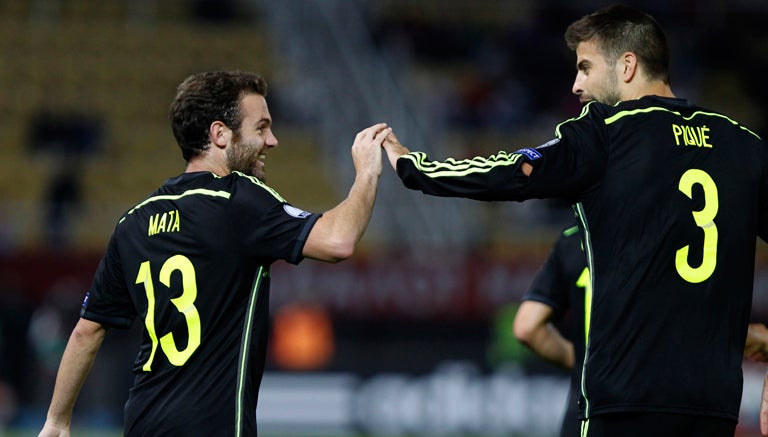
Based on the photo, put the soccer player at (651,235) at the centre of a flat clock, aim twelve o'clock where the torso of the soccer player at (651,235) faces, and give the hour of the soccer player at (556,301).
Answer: the soccer player at (556,301) is roughly at 1 o'clock from the soccer player at (651,235).

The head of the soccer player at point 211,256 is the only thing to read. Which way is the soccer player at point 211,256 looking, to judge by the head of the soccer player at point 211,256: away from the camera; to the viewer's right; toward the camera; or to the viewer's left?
to the viewer's right

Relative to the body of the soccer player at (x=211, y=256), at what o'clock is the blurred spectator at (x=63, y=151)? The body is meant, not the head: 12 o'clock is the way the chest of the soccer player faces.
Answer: The blurred spectator is roughly at 10 o'clock from the soccer player.

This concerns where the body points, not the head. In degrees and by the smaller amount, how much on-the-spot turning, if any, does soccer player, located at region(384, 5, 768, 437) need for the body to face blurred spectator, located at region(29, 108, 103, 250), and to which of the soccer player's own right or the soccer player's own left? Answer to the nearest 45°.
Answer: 0° — they already face them

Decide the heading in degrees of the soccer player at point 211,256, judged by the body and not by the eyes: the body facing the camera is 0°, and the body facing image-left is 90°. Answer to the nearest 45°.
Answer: approximately 225°

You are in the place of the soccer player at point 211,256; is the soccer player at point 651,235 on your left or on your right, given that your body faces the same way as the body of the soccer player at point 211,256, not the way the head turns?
on your right

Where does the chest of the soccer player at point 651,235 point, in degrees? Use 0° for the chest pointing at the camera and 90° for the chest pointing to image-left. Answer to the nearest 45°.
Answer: approximately 135°

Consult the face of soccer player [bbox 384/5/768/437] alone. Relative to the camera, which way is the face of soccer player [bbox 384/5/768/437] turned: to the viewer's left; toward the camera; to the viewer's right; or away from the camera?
to the viewer's left

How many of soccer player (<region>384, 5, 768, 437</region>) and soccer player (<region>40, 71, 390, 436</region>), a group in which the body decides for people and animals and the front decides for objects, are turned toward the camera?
0

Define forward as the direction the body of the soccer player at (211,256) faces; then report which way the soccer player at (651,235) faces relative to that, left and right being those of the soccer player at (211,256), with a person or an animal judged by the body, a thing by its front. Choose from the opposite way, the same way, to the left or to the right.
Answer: to the left
